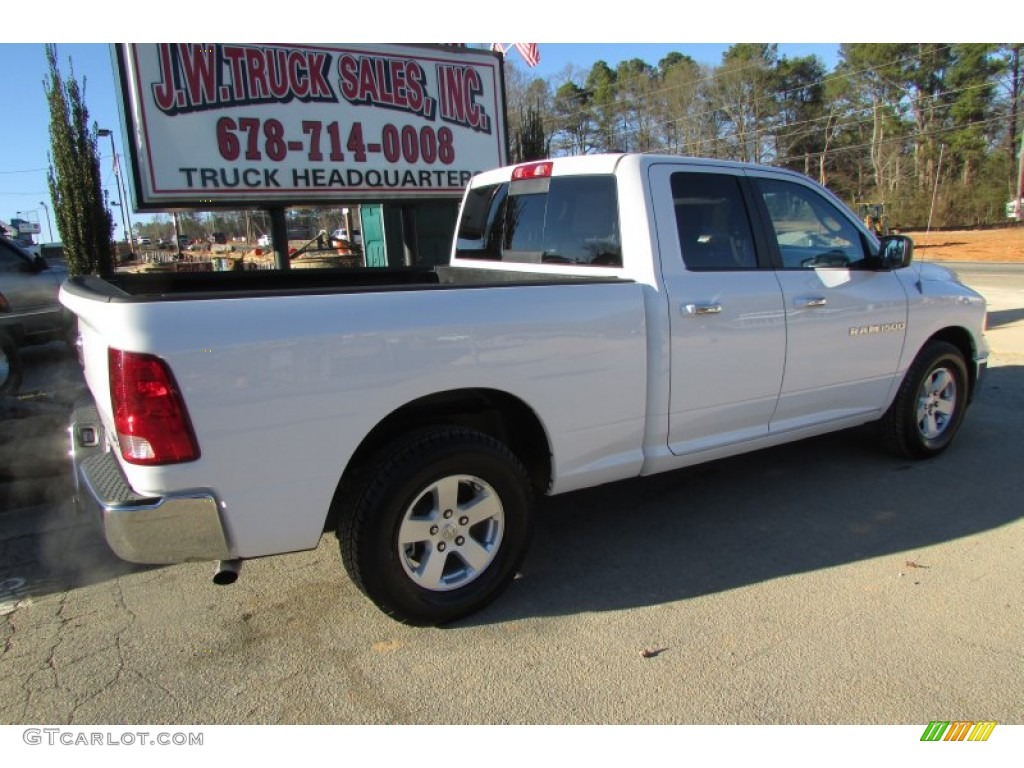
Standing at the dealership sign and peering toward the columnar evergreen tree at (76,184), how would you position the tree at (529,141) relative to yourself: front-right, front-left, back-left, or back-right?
back-right

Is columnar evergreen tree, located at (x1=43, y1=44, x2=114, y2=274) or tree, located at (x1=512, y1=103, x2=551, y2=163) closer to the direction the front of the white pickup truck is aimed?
the tree

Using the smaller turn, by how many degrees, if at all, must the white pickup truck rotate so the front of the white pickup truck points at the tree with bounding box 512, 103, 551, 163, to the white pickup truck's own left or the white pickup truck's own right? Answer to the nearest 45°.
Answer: approximately 45° to the white pickup truck's own left

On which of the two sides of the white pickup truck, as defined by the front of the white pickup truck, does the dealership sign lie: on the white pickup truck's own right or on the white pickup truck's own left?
on the white pickup truck's own left

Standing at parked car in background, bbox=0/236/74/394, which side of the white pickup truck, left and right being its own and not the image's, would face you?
left

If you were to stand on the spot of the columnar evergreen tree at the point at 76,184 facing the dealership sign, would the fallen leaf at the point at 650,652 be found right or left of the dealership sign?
right

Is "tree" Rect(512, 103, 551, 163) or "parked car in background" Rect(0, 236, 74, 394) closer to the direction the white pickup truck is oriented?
the tree

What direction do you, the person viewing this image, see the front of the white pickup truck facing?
facing away from the viewer and to the right of the viewer
